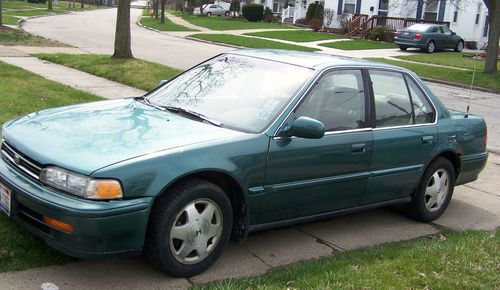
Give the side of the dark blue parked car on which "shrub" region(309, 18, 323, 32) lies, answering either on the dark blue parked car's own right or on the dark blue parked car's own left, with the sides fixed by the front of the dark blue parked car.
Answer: on the dark blue parked car's own left

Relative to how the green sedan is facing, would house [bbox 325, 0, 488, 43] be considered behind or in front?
behind

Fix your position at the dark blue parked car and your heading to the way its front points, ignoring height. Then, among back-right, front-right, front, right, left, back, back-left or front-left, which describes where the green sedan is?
back-right

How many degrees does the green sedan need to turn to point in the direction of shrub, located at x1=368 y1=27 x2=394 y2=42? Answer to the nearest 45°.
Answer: approximately 135° to its right

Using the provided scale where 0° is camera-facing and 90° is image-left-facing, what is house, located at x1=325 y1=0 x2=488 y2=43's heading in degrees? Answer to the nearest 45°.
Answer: approximately 45°

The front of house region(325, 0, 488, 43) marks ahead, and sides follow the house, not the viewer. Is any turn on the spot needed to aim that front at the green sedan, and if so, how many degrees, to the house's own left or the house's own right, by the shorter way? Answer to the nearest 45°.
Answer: approximately 45° to the house's own left

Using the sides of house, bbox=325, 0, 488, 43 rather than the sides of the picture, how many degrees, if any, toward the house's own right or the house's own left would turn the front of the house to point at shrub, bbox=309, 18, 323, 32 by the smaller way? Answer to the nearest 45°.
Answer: approximately 45° to the house's own right

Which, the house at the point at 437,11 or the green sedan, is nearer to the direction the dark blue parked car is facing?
the house

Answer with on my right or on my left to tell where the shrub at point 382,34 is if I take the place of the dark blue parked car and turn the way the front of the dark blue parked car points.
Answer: on my left

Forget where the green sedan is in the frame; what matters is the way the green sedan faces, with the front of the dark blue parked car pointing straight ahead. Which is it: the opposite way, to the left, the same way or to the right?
the opposite way

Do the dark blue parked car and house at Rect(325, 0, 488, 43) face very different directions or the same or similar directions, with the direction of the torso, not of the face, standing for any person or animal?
very different directions
